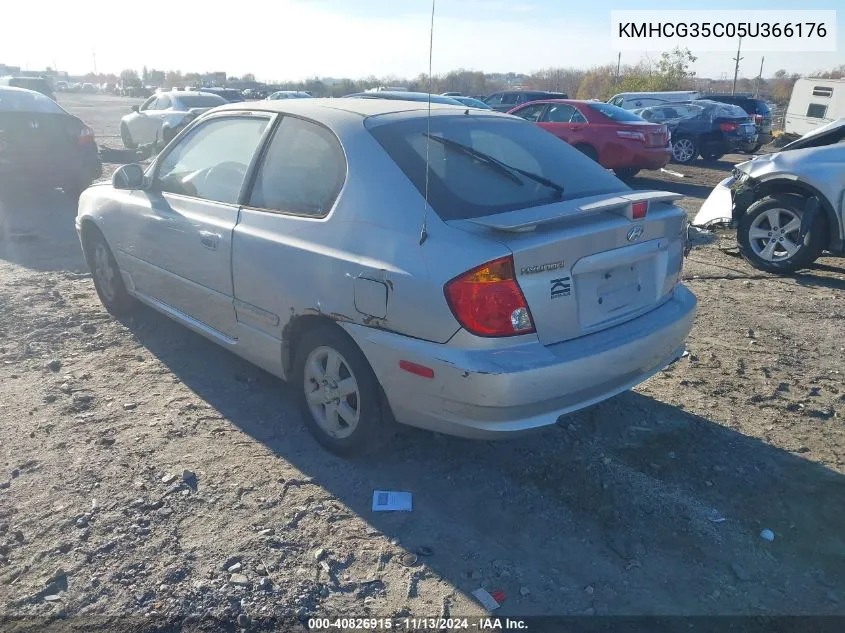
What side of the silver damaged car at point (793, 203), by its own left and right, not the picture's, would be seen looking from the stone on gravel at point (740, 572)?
left

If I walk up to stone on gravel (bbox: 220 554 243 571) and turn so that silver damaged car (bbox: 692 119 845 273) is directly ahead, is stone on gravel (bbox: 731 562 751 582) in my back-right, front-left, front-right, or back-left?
front-right

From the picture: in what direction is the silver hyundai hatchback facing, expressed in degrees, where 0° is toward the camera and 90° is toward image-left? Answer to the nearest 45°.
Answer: approximately 135°

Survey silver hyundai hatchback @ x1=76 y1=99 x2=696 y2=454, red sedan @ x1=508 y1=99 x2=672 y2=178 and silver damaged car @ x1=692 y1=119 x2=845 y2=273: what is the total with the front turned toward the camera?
0

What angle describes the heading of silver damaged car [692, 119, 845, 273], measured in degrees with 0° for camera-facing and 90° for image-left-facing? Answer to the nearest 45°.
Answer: approximately 90°

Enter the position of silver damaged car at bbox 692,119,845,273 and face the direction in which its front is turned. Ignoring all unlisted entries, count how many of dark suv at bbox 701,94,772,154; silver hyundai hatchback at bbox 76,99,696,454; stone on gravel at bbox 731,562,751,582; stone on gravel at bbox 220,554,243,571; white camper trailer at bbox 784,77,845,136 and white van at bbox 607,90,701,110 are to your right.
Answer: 3

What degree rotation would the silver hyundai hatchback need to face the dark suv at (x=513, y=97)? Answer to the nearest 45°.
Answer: approximately 45° to its right

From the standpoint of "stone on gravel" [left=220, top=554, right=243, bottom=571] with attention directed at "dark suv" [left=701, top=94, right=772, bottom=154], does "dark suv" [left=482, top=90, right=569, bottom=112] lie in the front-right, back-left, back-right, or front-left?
front-left

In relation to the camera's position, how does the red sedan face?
facing away from the viewer and to the left of the viewer

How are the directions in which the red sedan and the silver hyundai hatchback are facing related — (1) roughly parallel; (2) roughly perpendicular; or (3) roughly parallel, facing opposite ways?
roughly parallel
